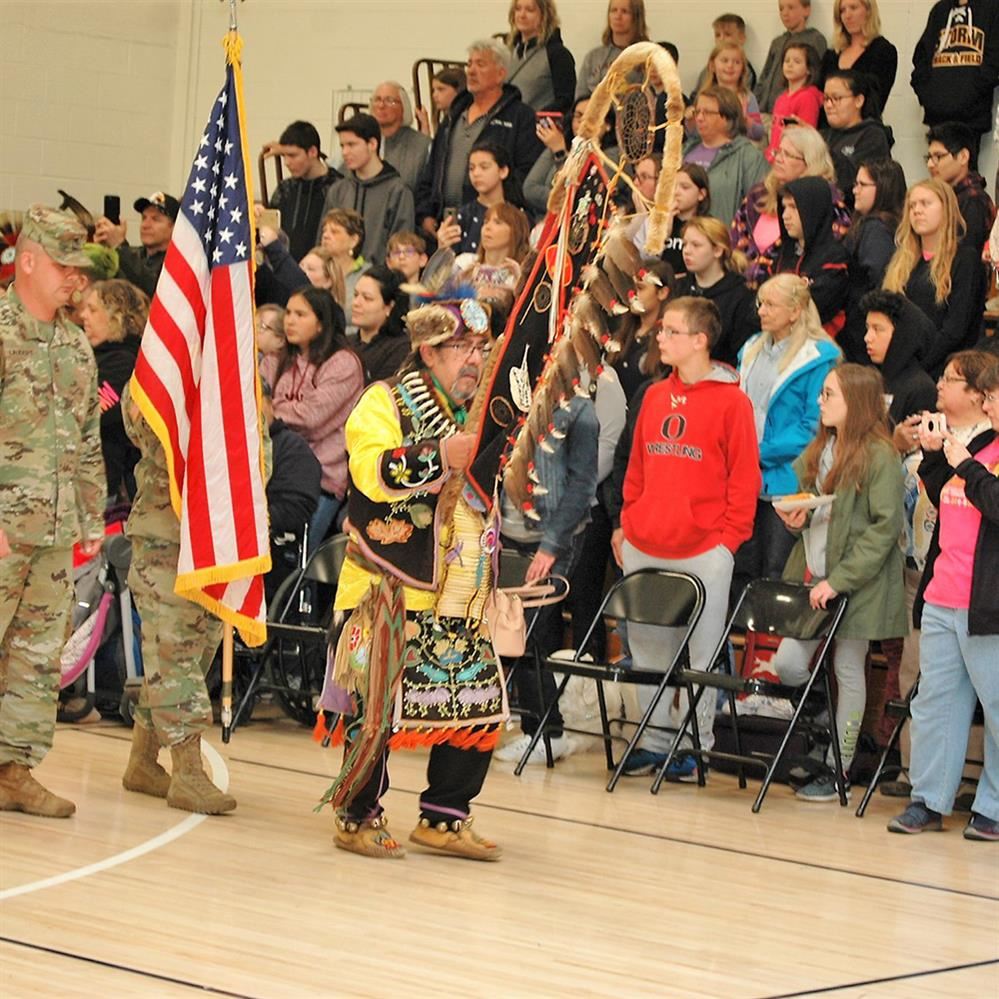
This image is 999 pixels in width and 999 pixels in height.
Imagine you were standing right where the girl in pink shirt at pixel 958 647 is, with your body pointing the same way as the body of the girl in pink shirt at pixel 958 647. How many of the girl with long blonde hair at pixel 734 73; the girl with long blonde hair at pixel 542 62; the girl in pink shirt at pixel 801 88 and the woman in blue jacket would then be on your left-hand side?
0

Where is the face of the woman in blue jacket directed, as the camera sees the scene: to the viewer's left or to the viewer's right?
to the viewer's left

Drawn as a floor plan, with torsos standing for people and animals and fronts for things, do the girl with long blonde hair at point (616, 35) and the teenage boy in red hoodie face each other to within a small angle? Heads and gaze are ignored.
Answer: no

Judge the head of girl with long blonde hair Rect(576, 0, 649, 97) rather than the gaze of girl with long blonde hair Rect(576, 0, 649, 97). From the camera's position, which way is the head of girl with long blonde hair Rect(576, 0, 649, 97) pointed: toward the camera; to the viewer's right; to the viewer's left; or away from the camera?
toward the camera

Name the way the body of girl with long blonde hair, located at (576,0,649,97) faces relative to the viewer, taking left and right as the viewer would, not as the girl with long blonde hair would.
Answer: facing the viewer and to the left of the viewer

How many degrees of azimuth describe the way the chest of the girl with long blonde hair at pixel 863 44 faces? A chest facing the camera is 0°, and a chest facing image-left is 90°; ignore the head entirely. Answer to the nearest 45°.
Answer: approximately 45°

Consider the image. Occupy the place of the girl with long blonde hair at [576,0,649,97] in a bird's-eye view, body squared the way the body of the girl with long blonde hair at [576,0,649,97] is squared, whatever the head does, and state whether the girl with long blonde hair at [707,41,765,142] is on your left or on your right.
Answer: on your left

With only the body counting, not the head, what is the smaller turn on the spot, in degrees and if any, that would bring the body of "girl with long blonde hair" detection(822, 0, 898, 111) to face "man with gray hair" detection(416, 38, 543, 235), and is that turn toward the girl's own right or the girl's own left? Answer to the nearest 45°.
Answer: approximately 45° to the girl's own right

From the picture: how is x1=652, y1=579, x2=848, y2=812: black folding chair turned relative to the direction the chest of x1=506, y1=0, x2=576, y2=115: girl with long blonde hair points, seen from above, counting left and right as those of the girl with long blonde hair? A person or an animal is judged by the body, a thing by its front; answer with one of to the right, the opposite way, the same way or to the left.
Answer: the same way

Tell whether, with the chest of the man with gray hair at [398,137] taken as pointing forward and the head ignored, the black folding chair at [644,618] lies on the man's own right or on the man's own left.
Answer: on the man's own left

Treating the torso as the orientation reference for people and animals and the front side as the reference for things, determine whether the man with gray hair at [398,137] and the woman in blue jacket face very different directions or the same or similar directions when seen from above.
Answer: same or similar directions

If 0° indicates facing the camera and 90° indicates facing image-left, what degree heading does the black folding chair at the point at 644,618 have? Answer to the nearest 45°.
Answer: approximately 45°

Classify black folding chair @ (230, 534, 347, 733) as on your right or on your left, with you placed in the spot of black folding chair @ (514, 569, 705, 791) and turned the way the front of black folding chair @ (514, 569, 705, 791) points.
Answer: on your right

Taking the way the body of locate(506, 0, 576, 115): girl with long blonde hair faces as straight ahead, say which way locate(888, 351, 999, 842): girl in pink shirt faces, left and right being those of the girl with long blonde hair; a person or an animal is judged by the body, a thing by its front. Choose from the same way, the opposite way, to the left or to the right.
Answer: the same way

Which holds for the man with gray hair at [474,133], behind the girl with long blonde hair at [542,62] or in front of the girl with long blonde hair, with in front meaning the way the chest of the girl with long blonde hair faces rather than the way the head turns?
in front

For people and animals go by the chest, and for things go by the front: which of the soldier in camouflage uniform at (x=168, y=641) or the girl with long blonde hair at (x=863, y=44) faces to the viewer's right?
the soldier in camouflage uniform

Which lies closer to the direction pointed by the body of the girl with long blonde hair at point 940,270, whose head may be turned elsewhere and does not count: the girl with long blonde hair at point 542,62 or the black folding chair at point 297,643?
the black folding chair

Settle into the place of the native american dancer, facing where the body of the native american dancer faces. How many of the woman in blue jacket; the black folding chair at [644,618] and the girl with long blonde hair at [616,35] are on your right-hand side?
0
